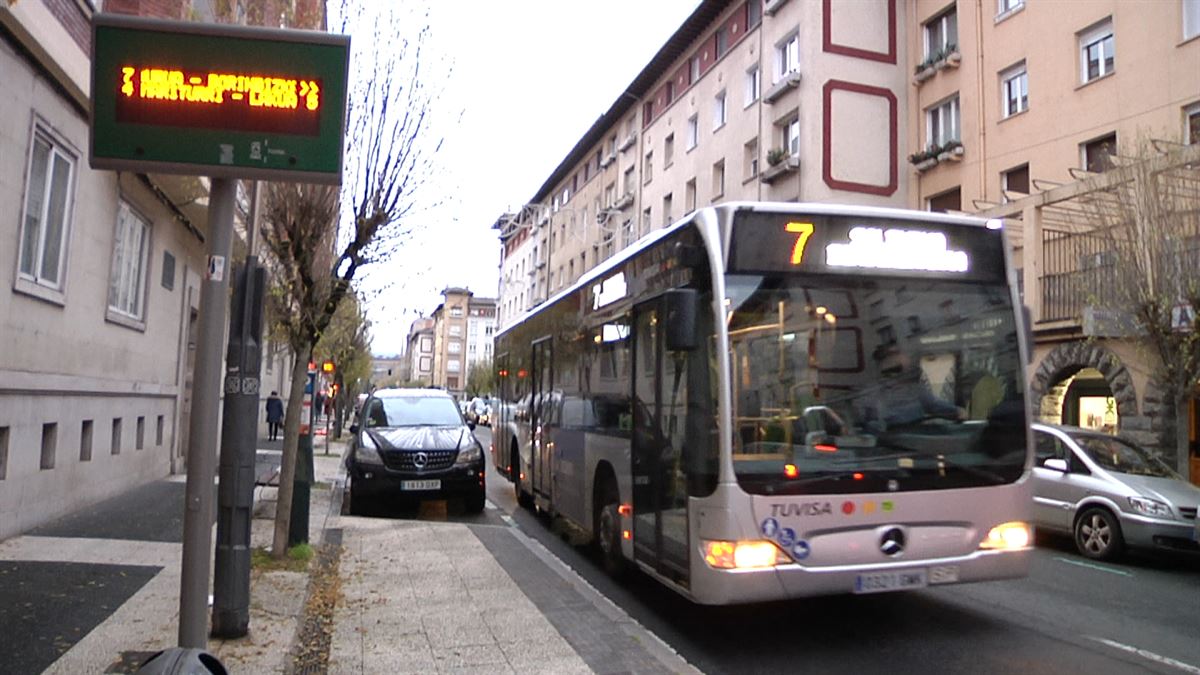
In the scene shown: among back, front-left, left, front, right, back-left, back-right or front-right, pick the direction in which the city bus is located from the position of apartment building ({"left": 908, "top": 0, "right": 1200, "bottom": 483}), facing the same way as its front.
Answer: front-left

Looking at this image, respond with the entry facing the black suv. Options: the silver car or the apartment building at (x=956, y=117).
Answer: the apartment building

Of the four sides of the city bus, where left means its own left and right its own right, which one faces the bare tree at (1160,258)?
left

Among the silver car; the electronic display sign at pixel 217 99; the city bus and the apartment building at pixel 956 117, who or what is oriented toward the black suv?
the apartment building

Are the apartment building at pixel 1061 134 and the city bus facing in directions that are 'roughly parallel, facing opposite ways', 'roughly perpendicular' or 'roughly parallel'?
roughly perpendicular

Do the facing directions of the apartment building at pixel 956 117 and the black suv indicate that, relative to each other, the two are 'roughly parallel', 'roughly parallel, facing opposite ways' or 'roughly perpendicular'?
roughly perpendicular

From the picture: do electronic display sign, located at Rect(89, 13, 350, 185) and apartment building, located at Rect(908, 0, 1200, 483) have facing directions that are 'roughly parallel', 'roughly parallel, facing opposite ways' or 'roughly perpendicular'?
roughly perpendicular

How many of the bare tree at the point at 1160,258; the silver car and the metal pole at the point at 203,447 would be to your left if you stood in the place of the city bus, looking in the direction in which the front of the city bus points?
2

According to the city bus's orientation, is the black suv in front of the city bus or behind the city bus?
behind
